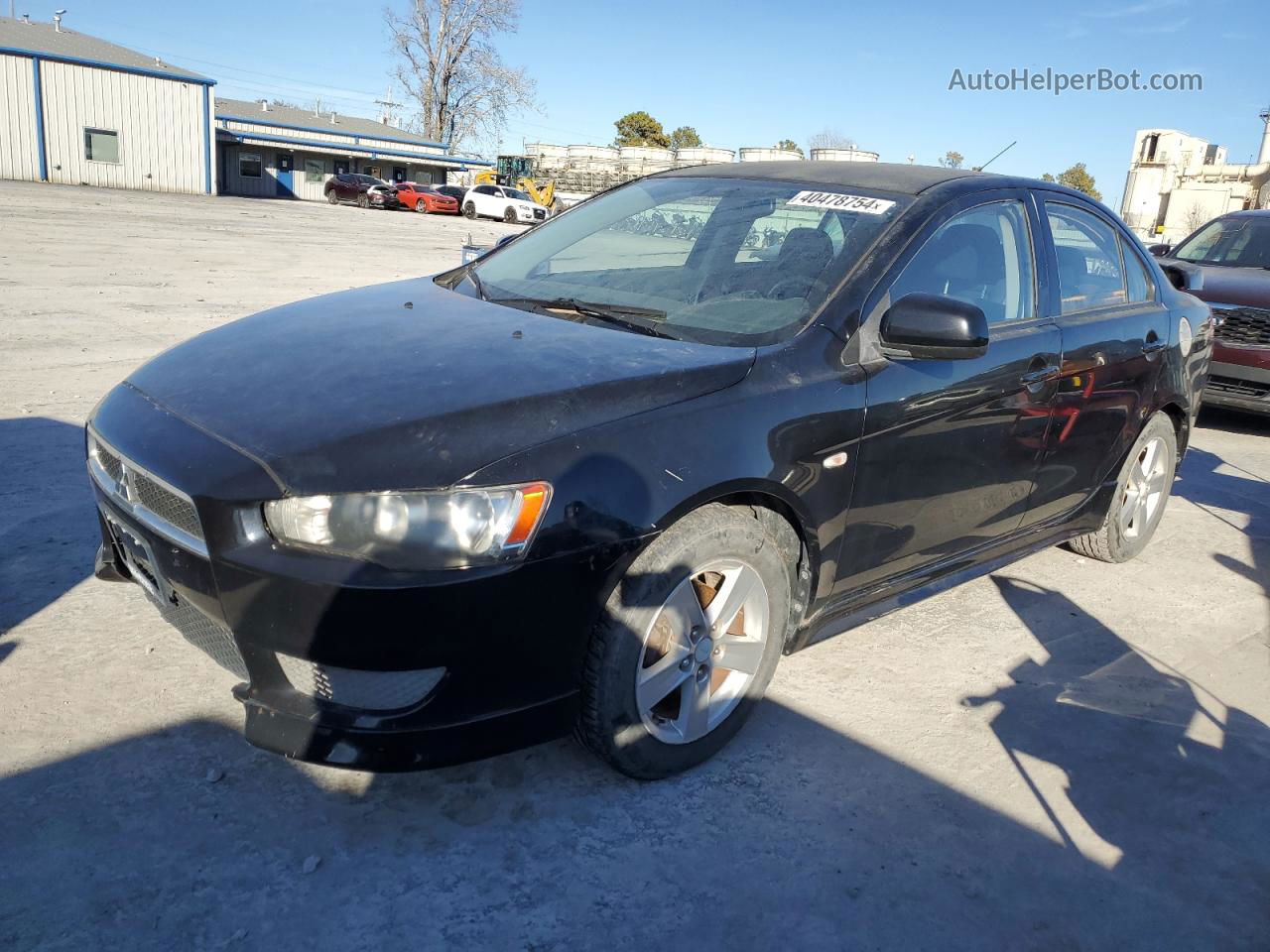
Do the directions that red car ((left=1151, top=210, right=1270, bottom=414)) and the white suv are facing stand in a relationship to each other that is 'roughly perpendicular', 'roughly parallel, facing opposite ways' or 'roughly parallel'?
roughly perpendicular

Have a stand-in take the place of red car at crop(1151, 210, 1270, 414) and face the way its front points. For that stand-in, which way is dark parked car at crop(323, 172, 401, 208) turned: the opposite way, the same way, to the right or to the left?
to the left

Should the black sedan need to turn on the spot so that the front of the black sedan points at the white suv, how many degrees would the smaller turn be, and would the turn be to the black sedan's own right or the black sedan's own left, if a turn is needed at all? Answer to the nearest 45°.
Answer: approximately 135° to the black sedan's own right

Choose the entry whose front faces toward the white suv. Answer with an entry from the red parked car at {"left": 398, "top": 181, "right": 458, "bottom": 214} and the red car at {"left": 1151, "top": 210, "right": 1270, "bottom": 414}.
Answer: the red parked car

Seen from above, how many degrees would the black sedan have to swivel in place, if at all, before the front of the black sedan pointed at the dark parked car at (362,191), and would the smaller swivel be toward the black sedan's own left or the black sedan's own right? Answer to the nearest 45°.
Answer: approximately 135° to the black sedan's own right

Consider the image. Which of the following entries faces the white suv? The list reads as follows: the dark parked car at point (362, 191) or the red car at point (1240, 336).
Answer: the dark parked car

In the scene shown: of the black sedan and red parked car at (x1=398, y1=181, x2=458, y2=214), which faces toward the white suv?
the red parked car

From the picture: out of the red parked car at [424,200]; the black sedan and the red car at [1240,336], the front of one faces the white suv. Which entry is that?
the red parked car

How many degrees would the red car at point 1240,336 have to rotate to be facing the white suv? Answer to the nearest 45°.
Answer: approximately 135° to its right

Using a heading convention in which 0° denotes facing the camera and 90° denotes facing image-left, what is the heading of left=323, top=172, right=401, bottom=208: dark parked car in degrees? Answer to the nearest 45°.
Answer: approximately 315°

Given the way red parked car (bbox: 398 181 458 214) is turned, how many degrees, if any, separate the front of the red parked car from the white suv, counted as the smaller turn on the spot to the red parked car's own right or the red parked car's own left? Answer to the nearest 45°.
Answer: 0° — it already faces it

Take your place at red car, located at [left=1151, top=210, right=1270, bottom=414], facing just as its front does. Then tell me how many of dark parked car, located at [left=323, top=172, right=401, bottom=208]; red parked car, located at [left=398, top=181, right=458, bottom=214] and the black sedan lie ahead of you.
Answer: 1

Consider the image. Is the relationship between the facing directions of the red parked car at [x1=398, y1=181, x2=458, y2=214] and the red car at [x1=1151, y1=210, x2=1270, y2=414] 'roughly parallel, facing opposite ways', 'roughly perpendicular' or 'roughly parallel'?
roughly perpendicular

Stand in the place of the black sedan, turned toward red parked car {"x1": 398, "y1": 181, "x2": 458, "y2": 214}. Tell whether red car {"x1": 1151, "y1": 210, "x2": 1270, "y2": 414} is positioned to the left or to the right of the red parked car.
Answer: right

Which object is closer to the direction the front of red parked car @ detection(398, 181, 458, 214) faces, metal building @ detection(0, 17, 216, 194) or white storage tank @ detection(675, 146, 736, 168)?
the white storage tank

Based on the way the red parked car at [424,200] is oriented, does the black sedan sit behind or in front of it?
in front

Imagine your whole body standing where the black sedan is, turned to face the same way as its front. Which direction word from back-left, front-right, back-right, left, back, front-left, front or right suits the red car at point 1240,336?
back

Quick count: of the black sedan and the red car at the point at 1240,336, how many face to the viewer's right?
0
